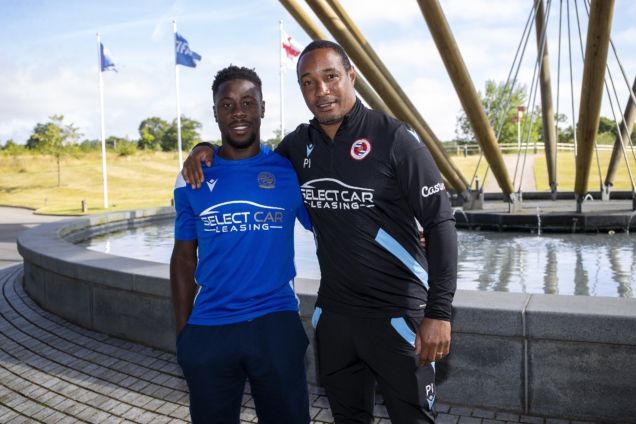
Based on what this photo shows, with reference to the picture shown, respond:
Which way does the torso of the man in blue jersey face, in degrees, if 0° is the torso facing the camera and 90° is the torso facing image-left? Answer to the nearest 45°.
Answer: approximately 0°

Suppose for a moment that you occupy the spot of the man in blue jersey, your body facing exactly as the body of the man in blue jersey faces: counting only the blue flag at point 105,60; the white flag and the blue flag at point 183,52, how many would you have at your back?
3

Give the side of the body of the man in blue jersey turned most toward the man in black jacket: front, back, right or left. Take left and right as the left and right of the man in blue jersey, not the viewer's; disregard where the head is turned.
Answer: left

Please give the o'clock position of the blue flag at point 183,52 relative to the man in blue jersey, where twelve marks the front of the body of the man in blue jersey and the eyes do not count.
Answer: The blue flag is roughly at 6 o'clock from the man in blue jersey.

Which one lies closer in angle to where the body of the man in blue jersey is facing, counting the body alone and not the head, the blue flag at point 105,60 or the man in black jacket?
the man in black jacket

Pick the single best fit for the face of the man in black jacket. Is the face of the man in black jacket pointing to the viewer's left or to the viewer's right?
to the viewer's left

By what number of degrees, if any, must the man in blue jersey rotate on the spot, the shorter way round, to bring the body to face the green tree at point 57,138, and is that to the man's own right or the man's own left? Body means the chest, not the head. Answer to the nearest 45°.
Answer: approximately 180°

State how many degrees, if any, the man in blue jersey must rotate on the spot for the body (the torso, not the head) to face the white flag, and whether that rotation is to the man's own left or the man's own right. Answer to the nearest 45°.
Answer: approximately 180°

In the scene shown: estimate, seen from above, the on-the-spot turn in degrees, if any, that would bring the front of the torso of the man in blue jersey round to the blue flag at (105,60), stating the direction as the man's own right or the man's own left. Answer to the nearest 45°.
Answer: approximately 180°
